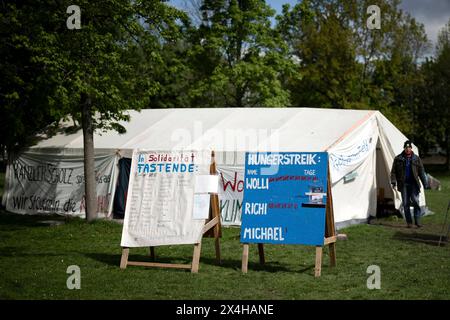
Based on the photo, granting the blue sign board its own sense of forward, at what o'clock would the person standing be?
The person standing is roughly at 7 o'clock from the blue sign board.

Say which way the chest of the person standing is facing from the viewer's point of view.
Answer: toward the camera

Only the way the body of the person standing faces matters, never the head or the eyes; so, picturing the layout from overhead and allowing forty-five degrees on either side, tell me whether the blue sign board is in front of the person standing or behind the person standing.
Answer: in front

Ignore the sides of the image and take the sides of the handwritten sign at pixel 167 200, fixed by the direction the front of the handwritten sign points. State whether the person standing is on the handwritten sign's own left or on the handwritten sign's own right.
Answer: on the handwritten sign's own left

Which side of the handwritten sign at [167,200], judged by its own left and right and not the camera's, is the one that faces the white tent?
back

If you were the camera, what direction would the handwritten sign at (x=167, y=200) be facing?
facing the viewer

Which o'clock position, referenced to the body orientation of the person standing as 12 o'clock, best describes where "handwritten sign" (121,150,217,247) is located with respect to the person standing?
The handwritten sign is roughly at 1 o'clock from the person standing.

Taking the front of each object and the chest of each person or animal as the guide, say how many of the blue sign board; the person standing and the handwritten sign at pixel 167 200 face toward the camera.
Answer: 3

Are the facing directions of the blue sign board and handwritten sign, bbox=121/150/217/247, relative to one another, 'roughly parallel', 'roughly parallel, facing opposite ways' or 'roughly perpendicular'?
roughly parallel

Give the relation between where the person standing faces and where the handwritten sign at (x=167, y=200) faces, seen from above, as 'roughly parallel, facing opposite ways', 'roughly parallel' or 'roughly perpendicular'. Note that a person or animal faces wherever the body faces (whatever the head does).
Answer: roughly parallel

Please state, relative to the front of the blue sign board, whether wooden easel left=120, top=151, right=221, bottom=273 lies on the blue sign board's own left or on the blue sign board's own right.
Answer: on the blue sign board's own right

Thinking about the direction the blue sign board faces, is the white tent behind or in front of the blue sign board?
behind

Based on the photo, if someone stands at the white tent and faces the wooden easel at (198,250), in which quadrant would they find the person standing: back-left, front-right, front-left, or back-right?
front-left

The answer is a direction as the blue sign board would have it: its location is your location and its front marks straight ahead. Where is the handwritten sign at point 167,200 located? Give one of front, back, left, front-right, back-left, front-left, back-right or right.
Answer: right
